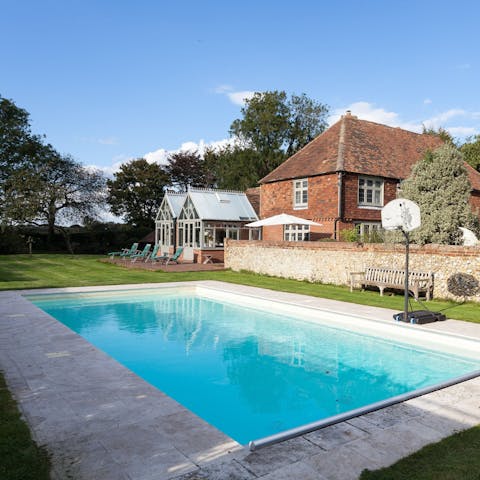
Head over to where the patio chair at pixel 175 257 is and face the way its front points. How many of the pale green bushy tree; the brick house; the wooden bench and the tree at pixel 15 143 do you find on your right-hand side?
1

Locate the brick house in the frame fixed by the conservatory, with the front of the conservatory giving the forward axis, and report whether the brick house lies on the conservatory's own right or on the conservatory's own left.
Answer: on the conservatory's own left

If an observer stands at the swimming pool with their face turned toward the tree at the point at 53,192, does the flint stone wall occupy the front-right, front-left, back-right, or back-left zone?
front-right

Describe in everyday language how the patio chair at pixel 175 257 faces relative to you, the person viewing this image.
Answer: facing the viewer and to the left of the viewer

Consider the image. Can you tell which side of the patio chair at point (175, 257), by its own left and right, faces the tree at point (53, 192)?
right

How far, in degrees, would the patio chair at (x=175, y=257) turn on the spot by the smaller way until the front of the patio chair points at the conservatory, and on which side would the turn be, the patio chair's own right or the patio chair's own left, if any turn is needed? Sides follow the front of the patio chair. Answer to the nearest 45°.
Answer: approximately 180°

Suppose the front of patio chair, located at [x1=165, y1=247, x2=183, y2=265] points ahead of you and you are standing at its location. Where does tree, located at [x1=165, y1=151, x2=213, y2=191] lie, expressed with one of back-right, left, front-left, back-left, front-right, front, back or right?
back-right

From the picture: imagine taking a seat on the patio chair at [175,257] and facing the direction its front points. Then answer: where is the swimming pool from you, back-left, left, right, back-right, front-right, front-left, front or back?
front-left

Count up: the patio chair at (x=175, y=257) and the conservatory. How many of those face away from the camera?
0

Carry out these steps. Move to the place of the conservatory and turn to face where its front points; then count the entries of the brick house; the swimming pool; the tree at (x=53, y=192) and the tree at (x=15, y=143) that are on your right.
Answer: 2

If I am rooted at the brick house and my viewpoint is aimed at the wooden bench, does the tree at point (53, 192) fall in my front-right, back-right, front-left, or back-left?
back-right

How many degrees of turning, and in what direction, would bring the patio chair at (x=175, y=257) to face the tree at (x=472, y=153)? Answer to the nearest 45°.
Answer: approximately 135° to its left

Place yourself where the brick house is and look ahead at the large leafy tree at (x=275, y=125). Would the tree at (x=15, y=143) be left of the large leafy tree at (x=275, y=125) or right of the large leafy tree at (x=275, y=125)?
left

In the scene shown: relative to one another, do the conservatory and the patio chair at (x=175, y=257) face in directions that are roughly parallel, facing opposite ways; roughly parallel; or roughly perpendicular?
roughly parallel

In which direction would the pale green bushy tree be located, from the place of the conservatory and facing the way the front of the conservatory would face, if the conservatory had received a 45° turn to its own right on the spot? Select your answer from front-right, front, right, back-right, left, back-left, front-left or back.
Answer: back-left
